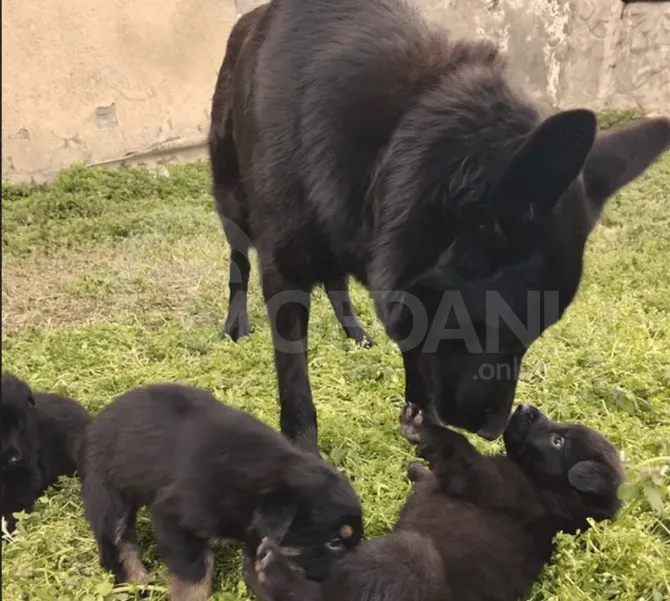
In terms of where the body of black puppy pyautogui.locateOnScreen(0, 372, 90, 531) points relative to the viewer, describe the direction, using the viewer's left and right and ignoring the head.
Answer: facing the viewer and to the left of the viewer

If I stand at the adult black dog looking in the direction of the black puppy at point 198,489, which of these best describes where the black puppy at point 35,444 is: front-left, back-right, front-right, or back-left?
front-right

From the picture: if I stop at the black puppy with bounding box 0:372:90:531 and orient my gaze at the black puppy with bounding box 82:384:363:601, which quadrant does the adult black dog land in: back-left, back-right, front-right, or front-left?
front-left

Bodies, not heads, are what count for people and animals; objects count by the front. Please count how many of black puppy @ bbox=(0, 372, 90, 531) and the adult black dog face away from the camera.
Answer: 0

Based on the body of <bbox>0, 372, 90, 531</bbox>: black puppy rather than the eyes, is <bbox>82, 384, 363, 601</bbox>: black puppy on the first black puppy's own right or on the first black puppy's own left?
on the first black puppy's own left

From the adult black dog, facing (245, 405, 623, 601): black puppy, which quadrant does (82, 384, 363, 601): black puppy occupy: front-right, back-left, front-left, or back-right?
front-right

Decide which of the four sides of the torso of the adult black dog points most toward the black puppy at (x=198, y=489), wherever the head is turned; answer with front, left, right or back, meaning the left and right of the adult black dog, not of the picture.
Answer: right
